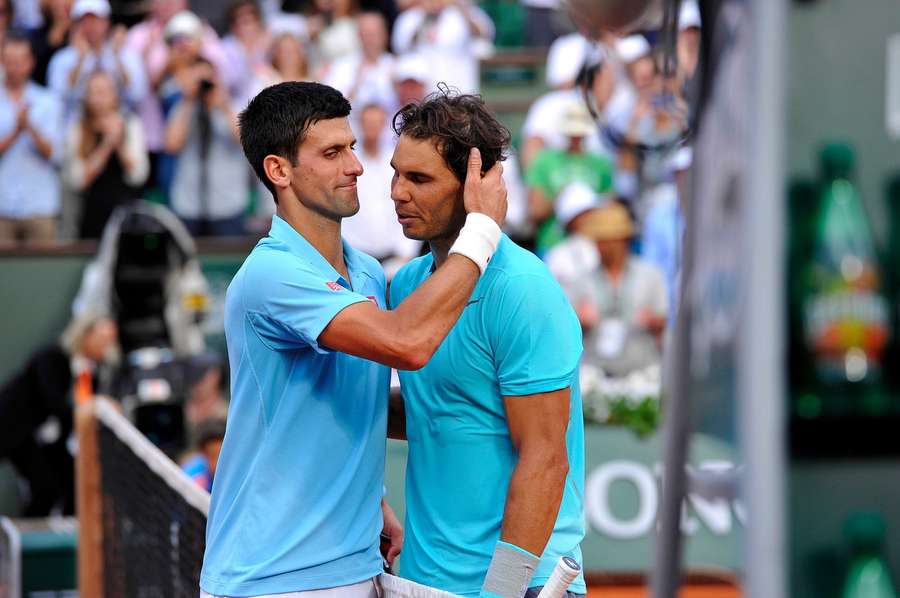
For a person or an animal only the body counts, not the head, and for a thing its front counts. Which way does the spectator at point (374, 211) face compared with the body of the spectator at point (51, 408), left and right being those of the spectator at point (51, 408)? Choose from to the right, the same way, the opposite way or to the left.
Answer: to the right

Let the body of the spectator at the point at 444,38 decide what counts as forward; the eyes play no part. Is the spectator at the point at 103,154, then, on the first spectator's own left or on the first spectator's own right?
on the first spectator's own right

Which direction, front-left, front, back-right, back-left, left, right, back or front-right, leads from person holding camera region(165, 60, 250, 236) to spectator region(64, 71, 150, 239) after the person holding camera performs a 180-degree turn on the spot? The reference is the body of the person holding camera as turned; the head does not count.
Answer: left

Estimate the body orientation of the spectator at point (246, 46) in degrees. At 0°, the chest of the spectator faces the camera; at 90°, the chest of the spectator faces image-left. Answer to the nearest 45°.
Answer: approximately 0°

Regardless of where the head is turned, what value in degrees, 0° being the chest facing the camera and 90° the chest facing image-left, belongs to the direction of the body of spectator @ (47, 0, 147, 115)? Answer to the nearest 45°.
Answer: approximately 0°
